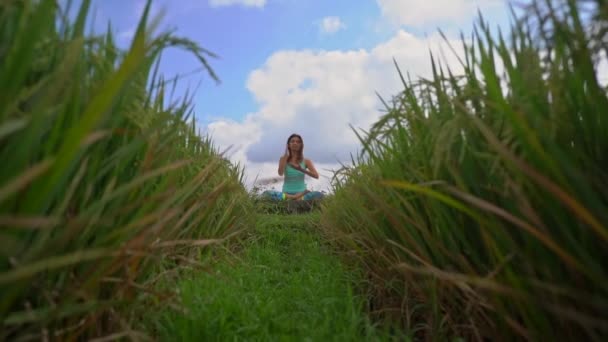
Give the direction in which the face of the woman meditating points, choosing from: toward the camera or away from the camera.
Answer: toward the camera

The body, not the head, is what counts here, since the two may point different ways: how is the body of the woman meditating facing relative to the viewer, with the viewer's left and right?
facing the viewer

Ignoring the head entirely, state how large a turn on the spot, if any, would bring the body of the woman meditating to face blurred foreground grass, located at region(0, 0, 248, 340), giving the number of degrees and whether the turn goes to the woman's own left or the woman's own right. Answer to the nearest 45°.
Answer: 0° — they already face it

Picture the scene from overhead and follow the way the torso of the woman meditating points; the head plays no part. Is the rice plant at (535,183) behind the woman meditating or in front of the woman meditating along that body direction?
in front
